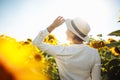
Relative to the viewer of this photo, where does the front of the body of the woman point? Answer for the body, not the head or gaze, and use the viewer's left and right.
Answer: facing away from the viewer and to the left of the viewer

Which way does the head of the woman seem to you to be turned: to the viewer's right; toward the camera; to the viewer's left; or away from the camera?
away from the camera
